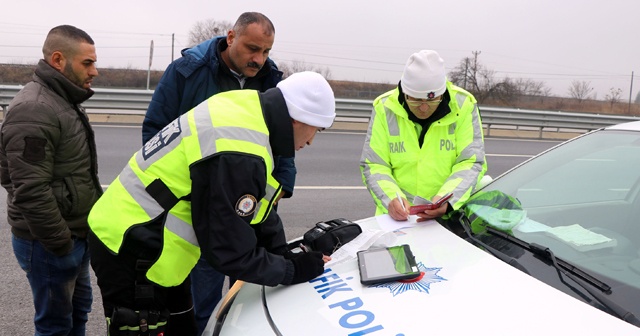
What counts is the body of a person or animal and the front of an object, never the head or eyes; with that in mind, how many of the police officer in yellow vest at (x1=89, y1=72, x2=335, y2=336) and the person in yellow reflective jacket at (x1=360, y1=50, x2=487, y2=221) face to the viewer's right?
1

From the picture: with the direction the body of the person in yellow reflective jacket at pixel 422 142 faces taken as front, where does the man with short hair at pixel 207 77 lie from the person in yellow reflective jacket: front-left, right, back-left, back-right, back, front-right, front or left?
right

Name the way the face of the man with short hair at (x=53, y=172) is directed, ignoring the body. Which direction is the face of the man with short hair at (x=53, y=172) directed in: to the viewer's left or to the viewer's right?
to the viewer's right

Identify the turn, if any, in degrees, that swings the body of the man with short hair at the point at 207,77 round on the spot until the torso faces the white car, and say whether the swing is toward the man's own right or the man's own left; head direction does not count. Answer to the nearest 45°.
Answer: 0° — they already face it

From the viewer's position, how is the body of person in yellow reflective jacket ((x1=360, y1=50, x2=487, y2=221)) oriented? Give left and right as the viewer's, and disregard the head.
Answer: facing the viewer

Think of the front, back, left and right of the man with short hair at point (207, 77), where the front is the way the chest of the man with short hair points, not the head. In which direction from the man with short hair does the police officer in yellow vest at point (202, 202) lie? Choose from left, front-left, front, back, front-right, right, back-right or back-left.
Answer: front-right

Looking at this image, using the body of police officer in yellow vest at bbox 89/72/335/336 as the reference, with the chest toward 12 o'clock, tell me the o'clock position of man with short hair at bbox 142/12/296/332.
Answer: The man with short hair is roughly at 9 o'clock from the police officer in yellow vest.

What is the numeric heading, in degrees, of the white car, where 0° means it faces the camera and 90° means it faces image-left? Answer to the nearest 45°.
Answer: approximately 45°

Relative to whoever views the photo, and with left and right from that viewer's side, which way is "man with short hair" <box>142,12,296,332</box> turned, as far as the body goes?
facing the viewer and to the right of the viewer

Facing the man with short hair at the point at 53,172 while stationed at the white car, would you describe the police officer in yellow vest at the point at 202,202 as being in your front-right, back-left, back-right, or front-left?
front-left

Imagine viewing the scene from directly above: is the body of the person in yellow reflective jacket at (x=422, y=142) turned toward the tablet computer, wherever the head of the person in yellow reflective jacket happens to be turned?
yes

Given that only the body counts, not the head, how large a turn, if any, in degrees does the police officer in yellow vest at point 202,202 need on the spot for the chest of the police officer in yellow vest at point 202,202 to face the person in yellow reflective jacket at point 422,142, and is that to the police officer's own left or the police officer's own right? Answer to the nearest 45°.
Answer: approximately 45° to the police officer's own left

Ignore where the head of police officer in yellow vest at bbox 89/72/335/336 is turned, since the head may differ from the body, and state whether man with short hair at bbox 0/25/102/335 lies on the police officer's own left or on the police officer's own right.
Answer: on the police officer's own left

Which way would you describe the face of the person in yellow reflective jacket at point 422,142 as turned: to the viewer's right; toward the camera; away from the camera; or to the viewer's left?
toward the camera

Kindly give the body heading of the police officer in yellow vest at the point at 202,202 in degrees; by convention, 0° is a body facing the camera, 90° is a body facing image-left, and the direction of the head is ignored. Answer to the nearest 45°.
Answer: approximately 270°
